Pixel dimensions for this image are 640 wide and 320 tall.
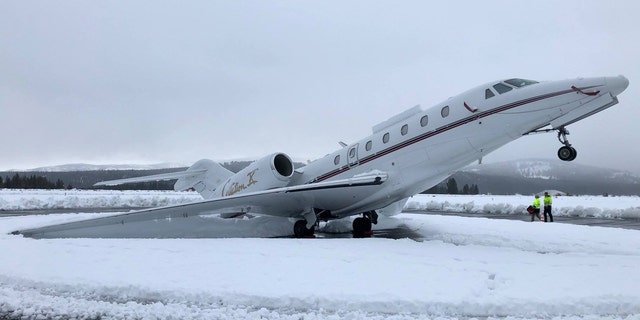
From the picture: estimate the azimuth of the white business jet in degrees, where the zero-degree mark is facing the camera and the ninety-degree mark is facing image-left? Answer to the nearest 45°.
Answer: approximately 315°
